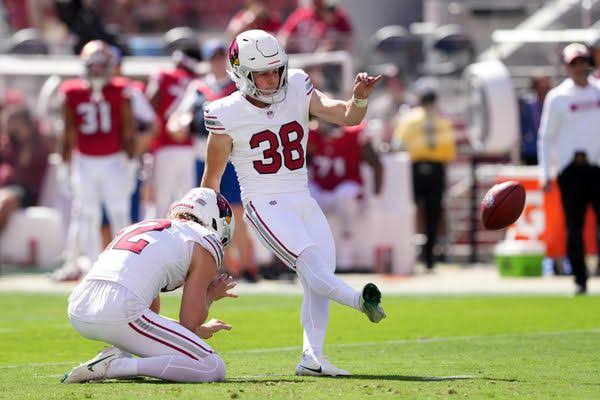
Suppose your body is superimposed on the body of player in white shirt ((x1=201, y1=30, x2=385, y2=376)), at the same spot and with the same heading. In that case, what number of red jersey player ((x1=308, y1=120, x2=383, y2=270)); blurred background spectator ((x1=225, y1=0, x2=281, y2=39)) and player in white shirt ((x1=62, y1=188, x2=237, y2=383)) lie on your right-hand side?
1

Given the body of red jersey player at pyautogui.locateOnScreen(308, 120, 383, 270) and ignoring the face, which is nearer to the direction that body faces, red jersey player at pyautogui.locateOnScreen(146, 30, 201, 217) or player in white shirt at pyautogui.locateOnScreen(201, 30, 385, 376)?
the player in white shirt

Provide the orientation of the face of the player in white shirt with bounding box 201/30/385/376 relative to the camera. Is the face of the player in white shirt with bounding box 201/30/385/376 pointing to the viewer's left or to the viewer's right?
to the viewer's right

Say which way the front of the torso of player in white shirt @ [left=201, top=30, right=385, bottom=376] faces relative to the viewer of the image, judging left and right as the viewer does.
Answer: facing the viewer and to the right of the viewer

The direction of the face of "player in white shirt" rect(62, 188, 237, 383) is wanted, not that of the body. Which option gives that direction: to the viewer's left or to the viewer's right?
to the viewer's right

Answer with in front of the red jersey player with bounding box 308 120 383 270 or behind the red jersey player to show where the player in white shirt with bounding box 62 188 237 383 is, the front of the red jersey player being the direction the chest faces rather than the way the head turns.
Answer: in front
